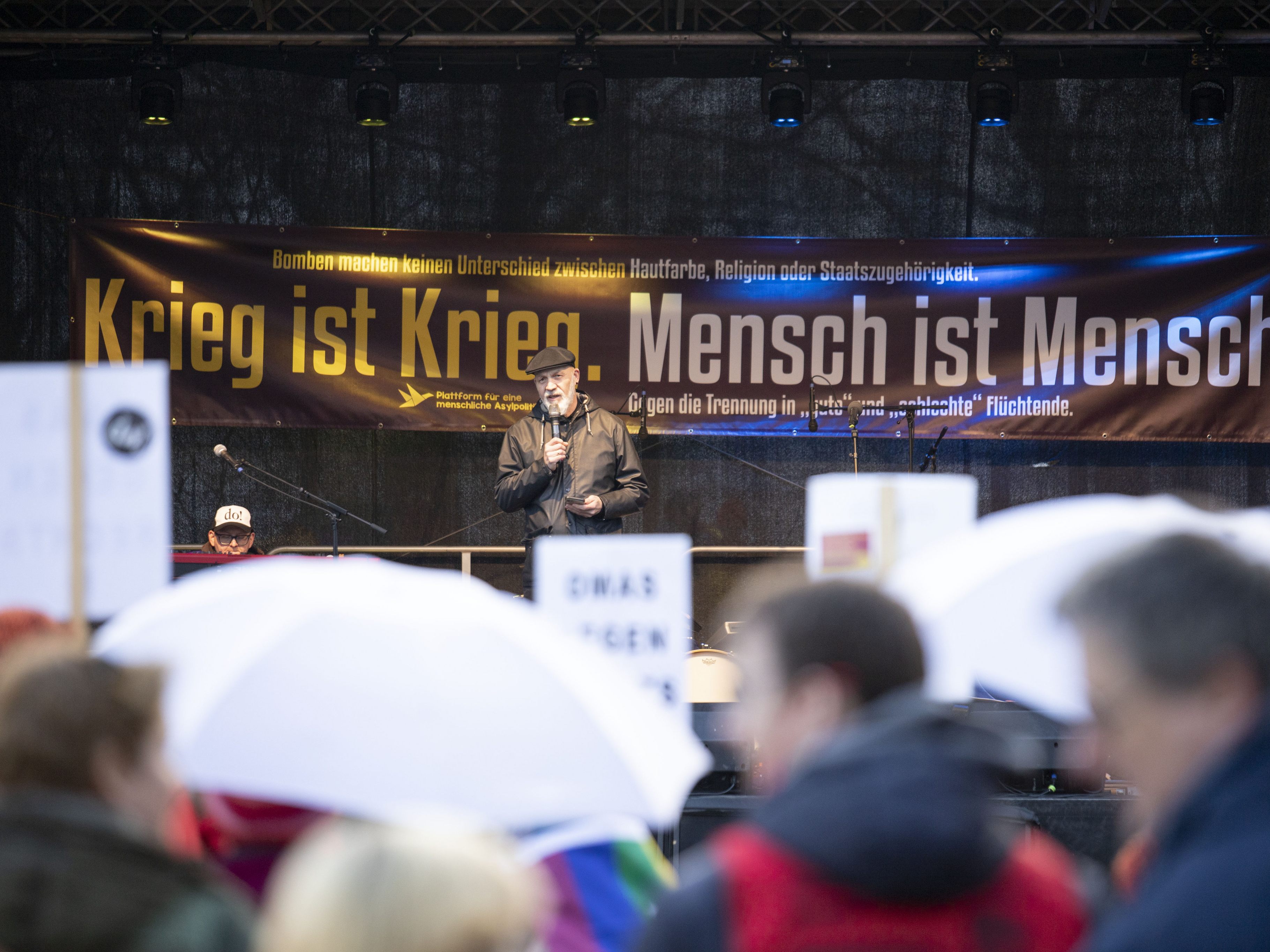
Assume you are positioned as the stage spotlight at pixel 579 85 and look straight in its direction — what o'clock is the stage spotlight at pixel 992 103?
the stage spotlight at pixel 992 103 is roughly at 9 o'clock from the stage spotlight at pixel 579 85.

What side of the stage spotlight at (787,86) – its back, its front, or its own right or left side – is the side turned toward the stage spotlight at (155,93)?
right

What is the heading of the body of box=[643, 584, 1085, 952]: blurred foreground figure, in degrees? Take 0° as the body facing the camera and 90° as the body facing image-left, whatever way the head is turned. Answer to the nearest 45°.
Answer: approximately 135°

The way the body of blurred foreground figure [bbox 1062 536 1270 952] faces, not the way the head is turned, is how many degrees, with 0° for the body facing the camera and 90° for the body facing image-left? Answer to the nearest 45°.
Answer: approximately 90°

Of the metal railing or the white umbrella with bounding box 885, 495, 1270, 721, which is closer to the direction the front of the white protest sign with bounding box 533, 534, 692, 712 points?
the white umbrella

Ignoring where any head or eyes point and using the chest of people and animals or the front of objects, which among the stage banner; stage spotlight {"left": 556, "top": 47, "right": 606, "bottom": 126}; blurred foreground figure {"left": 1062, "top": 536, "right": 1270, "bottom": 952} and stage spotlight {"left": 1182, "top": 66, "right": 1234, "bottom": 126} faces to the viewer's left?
the blurred foreground figure

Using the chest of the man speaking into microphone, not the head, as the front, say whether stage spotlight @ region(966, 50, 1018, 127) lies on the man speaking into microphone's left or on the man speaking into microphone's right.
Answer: on the man speaking into microphone's left

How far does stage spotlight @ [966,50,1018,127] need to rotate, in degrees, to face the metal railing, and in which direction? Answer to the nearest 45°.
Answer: approximately 90° to its right

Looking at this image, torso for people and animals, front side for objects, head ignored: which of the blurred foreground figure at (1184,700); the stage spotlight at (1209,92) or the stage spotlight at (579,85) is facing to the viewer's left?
the blurred foreground figure
